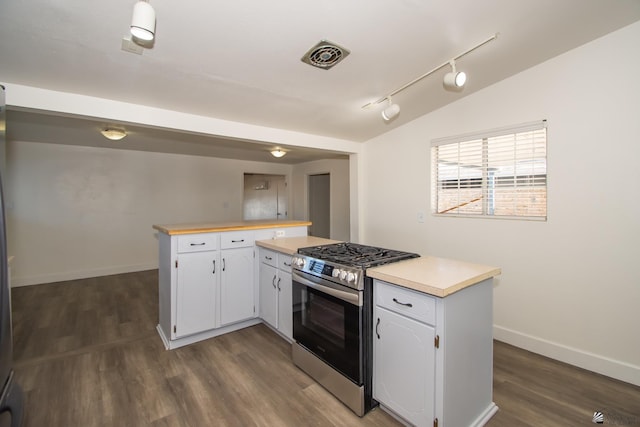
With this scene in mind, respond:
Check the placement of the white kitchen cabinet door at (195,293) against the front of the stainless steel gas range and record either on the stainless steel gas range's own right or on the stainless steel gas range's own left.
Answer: on the stainless steel gas range's own right

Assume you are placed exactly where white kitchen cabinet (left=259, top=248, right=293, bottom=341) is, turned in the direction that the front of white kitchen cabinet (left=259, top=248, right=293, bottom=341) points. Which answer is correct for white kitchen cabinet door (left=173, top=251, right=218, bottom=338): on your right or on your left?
on your right

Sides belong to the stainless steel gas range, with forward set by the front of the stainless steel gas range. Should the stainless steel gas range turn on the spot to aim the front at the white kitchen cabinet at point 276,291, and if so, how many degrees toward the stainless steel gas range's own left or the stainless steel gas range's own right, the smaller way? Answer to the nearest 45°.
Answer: approximately 90° to the stainless steel gas range's own right

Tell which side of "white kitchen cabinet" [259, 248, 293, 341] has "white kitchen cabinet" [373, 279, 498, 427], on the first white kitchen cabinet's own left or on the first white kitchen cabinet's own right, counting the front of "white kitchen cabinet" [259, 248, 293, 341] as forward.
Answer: on the first white kitchen cabinet's own left

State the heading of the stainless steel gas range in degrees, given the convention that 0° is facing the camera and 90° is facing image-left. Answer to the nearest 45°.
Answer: approximately 45°

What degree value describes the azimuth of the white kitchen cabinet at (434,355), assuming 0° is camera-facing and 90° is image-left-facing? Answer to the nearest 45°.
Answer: approximately 45°
